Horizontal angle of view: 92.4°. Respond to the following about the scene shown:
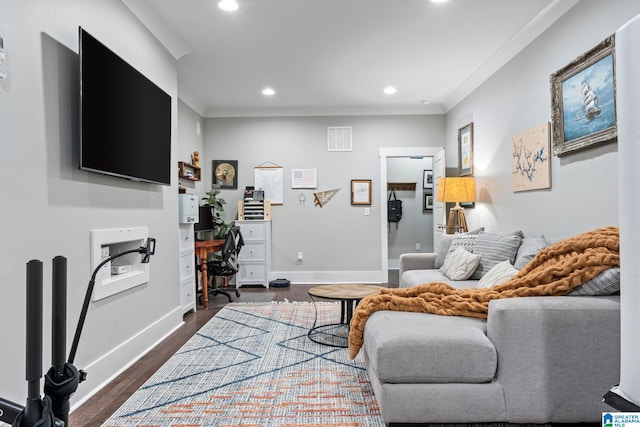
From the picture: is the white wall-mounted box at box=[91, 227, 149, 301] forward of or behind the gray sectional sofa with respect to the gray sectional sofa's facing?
forward

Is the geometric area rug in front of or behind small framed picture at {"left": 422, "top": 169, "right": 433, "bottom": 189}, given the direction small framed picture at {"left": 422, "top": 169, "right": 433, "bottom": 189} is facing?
in front

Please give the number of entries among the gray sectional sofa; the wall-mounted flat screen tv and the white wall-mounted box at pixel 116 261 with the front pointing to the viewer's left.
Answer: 1

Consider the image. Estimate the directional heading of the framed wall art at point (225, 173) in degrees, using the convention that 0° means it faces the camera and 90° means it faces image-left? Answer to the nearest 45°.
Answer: approximately 0°

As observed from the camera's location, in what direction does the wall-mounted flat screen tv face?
facing the viewer and to the right of the viewer

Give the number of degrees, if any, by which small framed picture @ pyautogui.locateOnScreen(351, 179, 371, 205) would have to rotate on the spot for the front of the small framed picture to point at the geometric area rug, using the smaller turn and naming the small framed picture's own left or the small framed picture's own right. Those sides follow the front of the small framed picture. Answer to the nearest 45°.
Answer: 0° — it already faces it

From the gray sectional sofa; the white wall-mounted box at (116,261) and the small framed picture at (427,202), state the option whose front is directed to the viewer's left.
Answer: the gray sectional sofa

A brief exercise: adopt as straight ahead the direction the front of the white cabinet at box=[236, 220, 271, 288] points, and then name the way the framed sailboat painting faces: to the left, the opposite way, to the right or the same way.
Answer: to the right

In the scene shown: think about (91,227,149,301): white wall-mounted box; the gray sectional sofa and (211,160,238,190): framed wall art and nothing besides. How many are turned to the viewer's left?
1

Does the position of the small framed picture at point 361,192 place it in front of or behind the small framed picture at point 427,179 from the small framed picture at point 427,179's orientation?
in front

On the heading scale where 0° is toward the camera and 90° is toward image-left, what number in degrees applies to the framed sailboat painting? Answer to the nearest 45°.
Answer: approximately 45°

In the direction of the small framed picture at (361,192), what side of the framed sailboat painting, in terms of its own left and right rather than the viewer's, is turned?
right

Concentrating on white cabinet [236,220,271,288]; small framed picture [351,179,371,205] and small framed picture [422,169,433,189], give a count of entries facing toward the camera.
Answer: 3

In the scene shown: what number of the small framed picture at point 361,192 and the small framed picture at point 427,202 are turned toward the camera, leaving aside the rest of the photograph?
2

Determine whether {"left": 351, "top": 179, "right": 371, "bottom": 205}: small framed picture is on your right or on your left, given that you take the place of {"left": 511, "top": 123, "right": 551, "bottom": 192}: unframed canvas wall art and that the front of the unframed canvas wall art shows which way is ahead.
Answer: on your right
